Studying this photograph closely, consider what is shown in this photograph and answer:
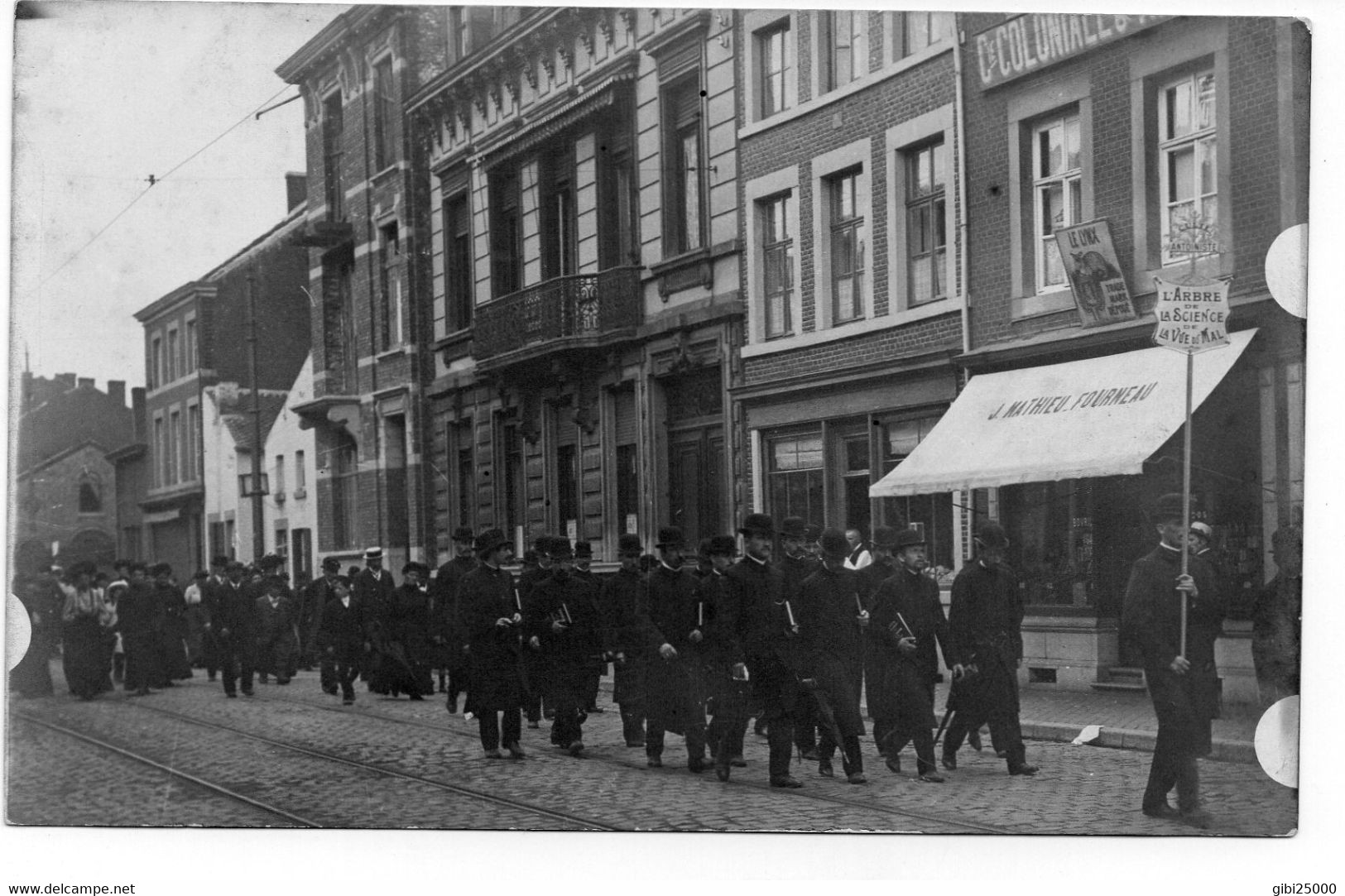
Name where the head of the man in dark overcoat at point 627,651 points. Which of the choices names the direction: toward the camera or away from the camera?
toward the camera

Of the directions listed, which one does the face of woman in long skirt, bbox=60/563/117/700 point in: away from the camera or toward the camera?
toward the camera

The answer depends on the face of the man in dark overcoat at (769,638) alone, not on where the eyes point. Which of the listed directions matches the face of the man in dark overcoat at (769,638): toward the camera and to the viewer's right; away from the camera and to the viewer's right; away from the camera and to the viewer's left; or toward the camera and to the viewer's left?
toward the camera and to the viewer's right

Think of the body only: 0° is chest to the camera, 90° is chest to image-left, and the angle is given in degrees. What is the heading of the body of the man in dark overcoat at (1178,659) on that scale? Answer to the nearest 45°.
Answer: approximately 315°

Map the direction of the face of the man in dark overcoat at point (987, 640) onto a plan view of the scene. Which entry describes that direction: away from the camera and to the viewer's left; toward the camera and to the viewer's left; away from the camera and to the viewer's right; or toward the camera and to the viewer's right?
toward the camera and to the viewer's right

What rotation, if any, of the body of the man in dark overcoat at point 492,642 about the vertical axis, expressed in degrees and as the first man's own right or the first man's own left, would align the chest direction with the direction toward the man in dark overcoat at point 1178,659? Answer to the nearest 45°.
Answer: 0° — they already face them

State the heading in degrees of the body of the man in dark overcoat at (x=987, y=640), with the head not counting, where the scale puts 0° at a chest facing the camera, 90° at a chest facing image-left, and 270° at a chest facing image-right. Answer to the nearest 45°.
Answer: approximately 315°

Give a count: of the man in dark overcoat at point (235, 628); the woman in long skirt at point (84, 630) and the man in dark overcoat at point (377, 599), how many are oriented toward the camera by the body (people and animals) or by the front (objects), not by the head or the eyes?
3

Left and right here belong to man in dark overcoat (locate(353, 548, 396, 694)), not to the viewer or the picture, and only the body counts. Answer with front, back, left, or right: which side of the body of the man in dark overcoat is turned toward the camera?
front

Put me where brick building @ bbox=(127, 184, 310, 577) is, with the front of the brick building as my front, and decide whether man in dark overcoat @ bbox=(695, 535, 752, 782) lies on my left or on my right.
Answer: on my left

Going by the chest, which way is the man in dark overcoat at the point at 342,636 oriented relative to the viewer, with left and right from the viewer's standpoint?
facing the viewer and to the right of the viewer

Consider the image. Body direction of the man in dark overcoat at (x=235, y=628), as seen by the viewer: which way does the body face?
toward the camera

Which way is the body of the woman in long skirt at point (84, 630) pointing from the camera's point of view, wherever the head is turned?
toward the camera
